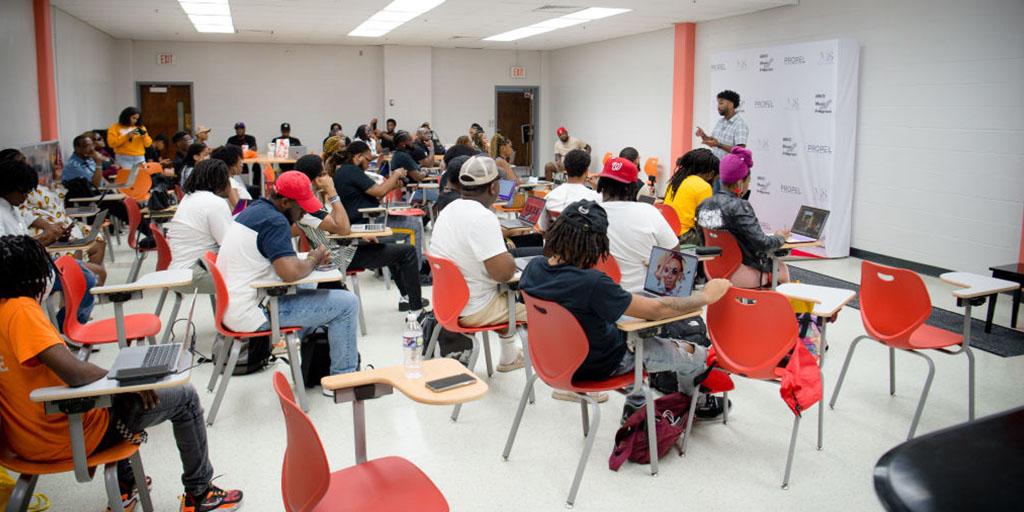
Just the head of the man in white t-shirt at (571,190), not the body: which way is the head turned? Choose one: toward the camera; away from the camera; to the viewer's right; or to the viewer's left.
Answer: away from the camera

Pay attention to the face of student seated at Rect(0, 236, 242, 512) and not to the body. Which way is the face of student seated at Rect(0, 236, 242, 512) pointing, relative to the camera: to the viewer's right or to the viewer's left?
to the viewer's right

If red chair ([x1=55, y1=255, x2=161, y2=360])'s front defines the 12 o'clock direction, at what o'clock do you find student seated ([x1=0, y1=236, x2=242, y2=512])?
The student seated is roughly at 3 o'clock from the red chair.

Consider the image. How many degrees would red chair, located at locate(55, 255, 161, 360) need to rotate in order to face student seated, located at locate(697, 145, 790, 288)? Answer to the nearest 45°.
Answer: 0° — it already faces them

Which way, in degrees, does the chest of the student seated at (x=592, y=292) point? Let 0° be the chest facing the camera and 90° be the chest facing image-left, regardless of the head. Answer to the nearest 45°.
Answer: approximately 225°

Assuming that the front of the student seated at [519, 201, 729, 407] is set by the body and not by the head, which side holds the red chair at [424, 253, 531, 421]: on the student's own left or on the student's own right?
on the student's own left

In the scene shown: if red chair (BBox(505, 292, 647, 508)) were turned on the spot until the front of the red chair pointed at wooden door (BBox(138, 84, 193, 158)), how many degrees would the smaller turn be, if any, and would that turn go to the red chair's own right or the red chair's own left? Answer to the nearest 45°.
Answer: approximately 90° to the red chair's own left

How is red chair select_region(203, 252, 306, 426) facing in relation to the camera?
to the viewer's right

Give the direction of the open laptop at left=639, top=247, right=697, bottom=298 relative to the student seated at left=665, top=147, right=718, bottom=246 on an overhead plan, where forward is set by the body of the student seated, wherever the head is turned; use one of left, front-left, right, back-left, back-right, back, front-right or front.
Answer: back-right

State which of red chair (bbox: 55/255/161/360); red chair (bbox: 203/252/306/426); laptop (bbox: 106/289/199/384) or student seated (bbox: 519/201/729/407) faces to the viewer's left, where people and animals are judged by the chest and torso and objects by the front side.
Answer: the laptop

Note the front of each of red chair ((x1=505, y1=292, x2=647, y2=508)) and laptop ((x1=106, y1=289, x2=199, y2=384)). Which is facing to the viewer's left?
the laptop

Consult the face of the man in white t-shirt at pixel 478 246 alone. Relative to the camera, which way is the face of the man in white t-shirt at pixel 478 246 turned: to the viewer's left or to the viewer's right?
to the viewer's right

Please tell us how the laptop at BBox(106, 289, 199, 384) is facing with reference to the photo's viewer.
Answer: facing to the left of the viewer

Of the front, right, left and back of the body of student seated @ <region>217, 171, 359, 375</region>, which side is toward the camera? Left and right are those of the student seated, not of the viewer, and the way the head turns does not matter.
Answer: right

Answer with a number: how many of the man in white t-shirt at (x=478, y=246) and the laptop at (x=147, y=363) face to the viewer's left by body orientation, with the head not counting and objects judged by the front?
1

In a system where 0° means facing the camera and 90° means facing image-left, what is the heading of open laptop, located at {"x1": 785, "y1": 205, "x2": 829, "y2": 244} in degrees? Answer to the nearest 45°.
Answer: approximately 45°
